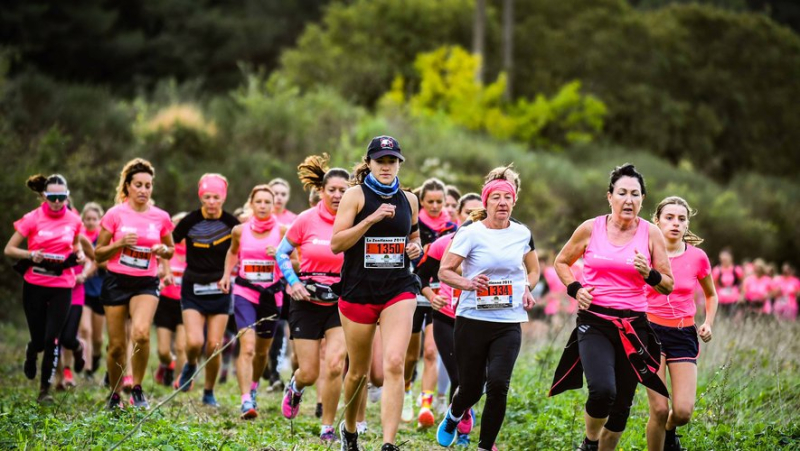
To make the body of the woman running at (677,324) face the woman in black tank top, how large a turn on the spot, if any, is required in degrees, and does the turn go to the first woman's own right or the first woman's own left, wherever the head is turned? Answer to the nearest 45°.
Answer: approximately 45° to the first woman's own right

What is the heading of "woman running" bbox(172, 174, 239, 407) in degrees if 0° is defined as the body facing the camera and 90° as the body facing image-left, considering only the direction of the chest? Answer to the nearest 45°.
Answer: approximately 0°

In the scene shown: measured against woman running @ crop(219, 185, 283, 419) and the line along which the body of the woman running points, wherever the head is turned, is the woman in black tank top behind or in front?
in front

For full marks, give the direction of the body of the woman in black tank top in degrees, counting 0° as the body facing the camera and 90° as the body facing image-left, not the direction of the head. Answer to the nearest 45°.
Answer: approximately 0°

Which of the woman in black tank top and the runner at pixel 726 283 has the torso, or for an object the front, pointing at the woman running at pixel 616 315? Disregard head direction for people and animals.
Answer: the runner

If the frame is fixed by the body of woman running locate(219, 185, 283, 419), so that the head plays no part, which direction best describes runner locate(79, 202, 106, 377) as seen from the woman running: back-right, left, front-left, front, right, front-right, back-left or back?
back-right

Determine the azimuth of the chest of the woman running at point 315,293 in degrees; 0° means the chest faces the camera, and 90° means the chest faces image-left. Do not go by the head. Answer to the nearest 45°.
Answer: approximately 315°

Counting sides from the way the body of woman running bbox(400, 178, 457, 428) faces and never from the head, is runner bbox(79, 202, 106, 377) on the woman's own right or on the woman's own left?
on the woman's own right
